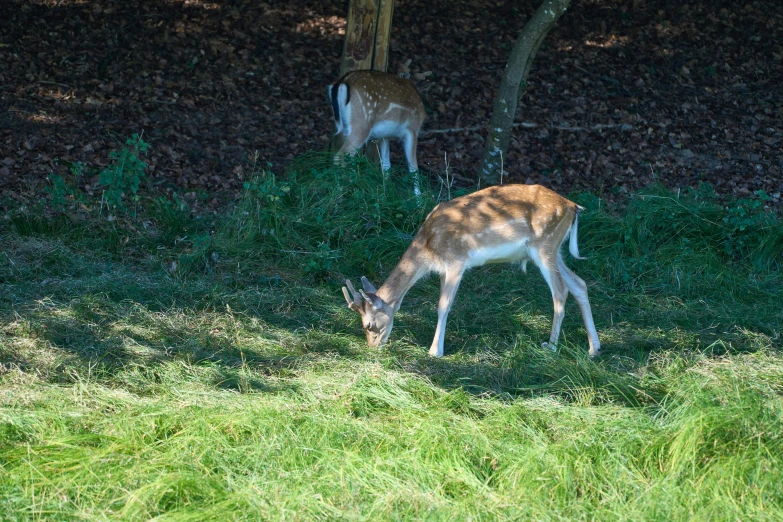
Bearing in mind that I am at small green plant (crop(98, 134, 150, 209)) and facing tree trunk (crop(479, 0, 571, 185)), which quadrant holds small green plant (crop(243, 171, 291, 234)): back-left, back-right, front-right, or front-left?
front-right

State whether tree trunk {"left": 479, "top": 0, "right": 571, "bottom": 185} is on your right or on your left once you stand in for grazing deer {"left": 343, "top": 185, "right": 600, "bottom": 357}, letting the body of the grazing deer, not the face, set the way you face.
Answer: on your right

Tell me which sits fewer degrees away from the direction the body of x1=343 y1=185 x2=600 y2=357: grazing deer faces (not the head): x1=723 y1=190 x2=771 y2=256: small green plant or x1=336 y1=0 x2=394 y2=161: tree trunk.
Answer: the tree trunk

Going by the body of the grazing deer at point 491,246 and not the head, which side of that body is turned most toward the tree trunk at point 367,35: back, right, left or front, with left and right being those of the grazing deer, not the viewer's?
right

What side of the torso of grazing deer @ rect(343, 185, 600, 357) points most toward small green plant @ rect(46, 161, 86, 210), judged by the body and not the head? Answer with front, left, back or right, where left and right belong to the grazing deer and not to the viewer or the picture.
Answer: front

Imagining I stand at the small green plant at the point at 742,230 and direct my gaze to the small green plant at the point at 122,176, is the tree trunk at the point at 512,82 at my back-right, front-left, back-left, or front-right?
front-right

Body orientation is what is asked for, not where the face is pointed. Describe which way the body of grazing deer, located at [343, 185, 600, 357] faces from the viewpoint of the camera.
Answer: to the viewer's left
